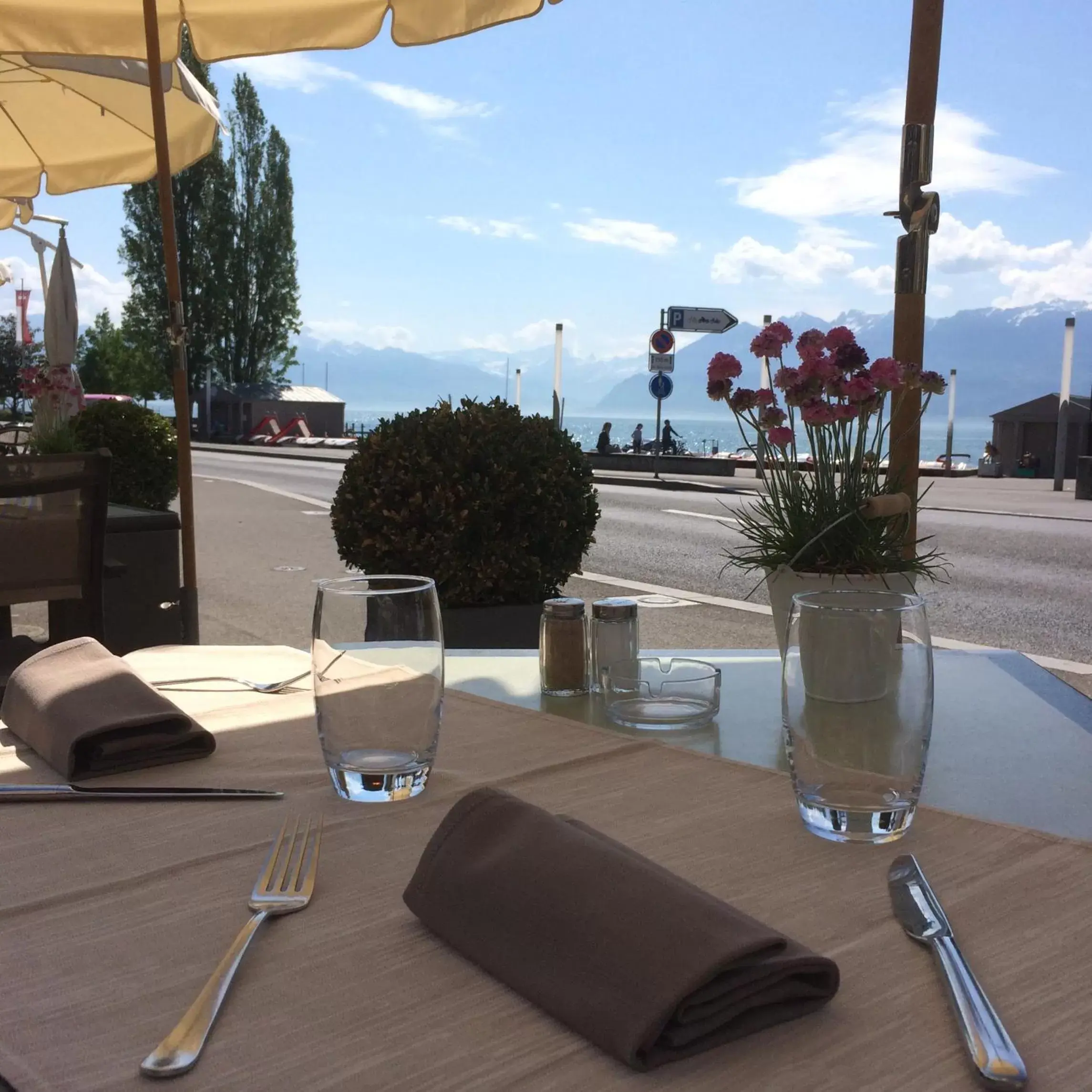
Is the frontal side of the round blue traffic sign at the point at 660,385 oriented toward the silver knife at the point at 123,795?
yes

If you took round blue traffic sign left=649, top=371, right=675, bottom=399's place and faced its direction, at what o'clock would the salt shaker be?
The salt shaker is roughly at 12 o'clock from the round blue traffic sign.

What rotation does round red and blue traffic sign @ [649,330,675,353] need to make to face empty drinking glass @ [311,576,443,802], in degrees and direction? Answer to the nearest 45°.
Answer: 0° — it already faces it

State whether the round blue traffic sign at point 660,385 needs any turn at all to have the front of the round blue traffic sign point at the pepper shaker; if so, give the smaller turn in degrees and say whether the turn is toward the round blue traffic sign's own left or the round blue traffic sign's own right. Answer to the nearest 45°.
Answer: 0° — it already faces it

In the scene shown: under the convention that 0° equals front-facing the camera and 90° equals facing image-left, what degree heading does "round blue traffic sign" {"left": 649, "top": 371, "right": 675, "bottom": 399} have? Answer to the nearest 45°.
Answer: approximately 0°

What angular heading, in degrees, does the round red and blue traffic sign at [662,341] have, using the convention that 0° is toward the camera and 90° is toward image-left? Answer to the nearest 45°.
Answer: approximately 0°

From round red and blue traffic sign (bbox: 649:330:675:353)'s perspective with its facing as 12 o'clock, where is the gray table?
The gray table is roughly at 12 o'clock from the round red and blue traffic sign.

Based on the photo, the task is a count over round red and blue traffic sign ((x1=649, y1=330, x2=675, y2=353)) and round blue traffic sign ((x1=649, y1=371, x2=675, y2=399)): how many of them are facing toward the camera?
2
